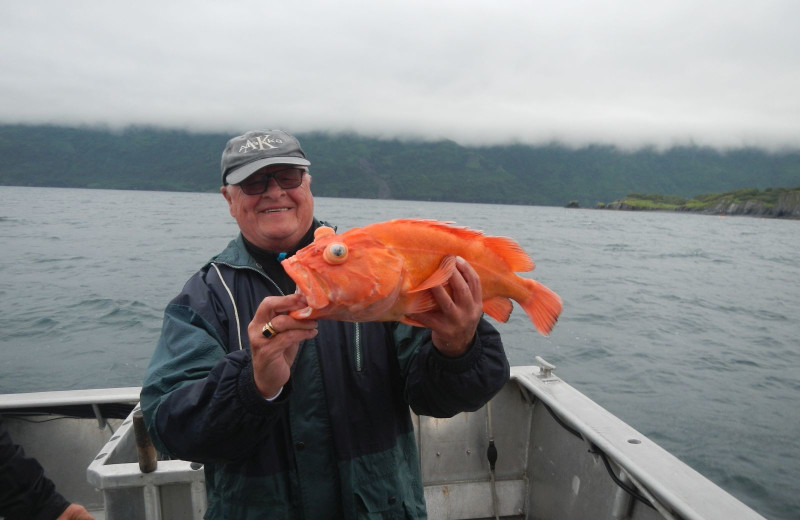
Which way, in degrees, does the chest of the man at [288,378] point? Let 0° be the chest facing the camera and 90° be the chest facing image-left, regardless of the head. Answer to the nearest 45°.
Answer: approximately 0°

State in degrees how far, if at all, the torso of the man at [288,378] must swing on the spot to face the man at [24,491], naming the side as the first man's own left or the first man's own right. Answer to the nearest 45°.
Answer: approximately 90° to the first man's own right
